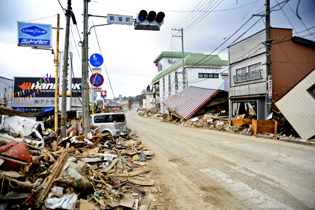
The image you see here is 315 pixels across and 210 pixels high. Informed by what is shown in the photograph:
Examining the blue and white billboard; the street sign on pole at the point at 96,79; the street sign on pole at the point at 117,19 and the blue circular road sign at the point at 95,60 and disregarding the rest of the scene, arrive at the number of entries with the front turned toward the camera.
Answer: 4

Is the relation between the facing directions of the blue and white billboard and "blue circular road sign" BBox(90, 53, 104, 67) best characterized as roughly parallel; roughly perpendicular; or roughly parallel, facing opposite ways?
roughly parallel

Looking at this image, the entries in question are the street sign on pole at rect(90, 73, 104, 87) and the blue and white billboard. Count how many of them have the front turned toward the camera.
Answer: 2

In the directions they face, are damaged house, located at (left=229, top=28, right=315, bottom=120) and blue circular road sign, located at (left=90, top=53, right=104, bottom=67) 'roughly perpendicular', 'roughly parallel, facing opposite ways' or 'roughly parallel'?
roughly perpendicular

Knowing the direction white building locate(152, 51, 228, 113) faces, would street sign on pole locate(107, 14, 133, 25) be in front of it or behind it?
in front

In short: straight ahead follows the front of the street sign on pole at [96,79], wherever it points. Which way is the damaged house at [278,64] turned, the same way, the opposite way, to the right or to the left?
to the right

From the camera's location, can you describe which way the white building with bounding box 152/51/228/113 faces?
facing the viewer and to the left of the viewer

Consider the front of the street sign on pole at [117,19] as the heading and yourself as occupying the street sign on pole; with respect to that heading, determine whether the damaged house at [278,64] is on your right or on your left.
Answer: on your left

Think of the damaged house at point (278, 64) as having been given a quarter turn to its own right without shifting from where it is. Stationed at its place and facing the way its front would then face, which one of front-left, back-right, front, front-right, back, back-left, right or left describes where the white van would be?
left

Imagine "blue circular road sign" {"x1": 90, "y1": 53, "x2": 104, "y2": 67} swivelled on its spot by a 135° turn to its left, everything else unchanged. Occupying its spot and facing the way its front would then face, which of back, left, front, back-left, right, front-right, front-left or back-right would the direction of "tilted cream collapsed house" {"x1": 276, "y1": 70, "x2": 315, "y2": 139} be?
front-right

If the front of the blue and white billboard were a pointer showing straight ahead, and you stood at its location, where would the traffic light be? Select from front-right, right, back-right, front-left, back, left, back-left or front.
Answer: front-left

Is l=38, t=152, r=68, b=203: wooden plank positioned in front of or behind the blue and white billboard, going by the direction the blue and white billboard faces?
in front

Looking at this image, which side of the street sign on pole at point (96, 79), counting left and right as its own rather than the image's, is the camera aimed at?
front

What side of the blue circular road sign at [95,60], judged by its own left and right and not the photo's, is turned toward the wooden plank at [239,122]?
left

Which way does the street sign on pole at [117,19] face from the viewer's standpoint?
toward the camera

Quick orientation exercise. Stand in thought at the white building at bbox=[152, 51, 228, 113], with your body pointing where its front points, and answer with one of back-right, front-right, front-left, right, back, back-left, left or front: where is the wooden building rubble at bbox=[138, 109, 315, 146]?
front-left

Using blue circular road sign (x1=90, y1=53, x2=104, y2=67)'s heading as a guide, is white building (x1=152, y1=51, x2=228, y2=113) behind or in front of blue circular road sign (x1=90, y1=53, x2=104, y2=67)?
behind
